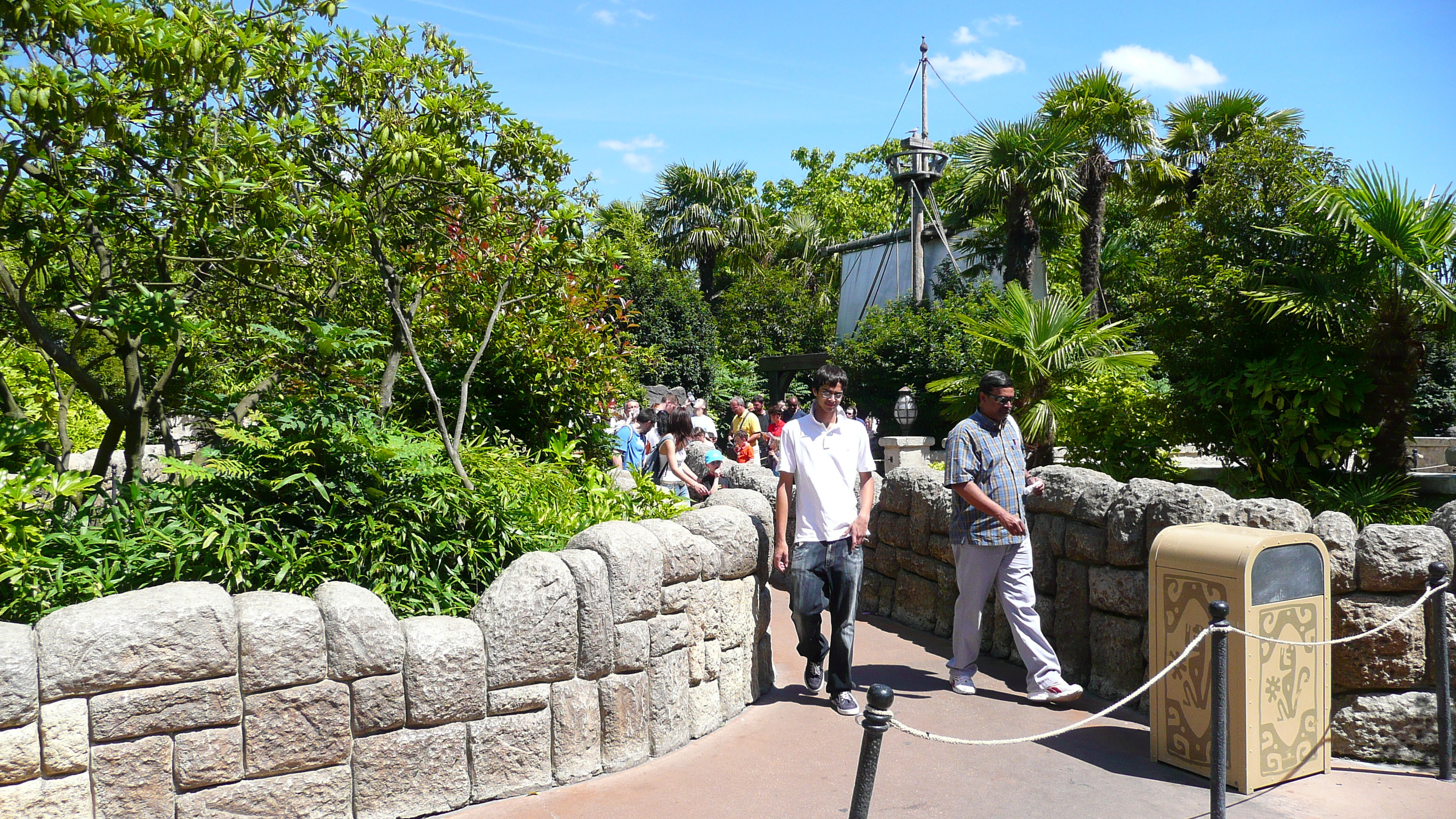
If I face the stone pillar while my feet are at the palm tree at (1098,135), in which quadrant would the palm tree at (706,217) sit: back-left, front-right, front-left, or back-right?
back-right

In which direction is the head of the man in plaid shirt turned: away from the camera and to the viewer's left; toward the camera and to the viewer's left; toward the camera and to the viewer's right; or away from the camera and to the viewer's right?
toward the camera and to the viewer's right

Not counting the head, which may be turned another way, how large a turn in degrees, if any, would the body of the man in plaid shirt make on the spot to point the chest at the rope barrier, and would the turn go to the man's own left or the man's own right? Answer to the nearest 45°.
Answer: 0° — they already face it

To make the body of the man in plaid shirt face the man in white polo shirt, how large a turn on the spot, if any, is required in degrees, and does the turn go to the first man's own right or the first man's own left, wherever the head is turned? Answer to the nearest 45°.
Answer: approximately 90° to the first man's own right

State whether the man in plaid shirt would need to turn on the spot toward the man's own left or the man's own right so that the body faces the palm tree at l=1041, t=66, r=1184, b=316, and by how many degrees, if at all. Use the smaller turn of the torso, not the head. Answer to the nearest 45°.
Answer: approximately 135° to the man's own left

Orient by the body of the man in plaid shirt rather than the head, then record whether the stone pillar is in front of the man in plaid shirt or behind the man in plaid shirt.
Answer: behind

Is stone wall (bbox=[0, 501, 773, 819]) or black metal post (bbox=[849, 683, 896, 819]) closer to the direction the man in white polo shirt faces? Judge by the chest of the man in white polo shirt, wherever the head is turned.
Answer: the black metal post

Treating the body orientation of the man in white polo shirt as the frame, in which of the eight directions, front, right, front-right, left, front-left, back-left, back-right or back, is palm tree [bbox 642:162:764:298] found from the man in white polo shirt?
back

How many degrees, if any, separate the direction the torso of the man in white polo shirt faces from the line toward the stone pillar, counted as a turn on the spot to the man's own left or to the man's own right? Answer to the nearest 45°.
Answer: approximately 180°

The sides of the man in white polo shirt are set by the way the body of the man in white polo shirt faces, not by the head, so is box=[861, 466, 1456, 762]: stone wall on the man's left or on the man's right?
on the man's left
